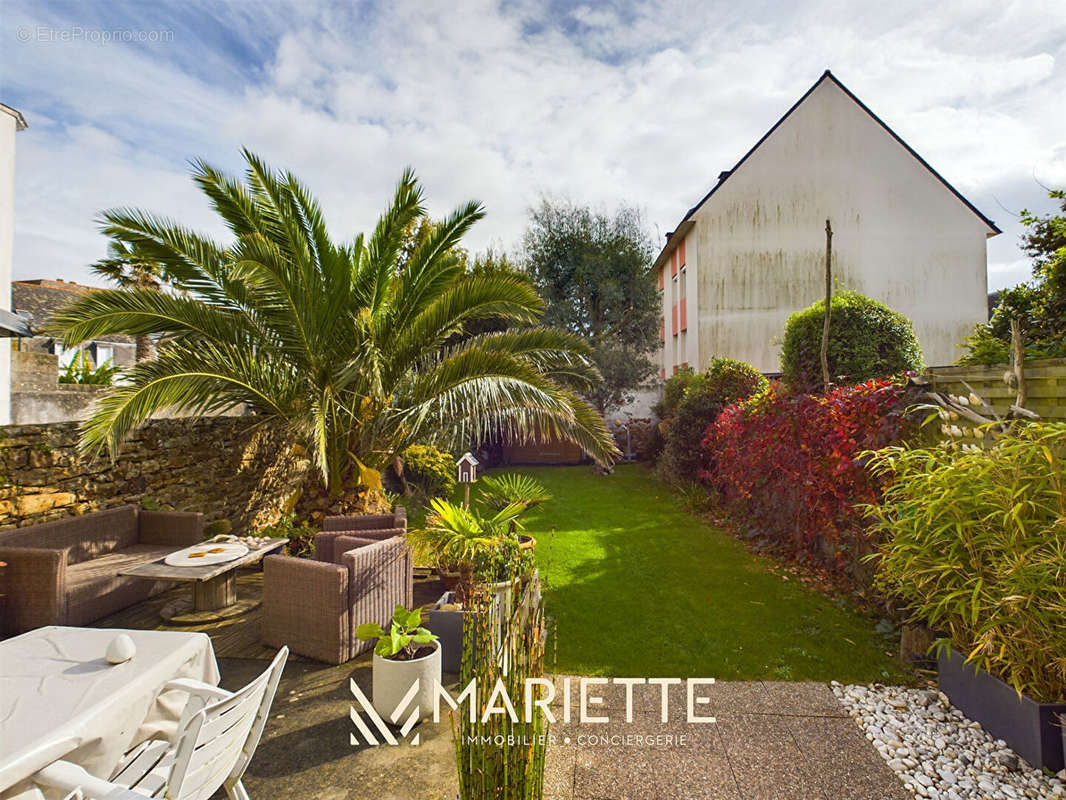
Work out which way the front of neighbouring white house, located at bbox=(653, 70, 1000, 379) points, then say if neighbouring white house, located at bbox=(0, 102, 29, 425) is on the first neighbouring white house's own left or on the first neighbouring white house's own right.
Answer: on the first neighbouring white house's own left

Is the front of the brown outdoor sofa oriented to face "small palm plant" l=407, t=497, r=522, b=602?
yes

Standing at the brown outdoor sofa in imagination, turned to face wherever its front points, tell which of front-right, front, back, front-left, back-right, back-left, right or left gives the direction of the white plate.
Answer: front

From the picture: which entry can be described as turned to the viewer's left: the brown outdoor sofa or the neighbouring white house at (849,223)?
the neighbouring white house

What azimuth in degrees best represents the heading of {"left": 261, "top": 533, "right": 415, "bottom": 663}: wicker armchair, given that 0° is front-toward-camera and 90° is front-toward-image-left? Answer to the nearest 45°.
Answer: approximately 135°

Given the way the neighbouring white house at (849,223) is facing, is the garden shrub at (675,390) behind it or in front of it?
in front

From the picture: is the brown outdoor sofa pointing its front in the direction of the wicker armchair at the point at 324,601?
yes

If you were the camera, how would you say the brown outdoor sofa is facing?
facing the viewer and to the right of the viewer

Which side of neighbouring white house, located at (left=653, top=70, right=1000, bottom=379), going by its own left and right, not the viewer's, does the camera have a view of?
left

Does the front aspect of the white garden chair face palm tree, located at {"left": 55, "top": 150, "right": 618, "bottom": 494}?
no

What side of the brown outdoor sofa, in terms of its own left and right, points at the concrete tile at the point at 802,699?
front

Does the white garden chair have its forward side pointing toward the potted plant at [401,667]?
no

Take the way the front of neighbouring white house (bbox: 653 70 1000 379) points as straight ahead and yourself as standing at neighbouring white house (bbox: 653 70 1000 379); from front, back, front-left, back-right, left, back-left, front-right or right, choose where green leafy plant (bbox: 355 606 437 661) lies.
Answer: left

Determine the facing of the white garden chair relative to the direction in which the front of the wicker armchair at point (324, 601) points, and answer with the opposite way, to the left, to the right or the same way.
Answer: the same way

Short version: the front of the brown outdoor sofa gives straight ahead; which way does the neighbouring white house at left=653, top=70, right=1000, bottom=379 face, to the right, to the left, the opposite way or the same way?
the opposite way

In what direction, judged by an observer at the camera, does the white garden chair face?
facing away from the viewer and to the left of the viewer

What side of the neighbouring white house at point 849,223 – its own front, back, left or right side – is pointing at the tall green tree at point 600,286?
front

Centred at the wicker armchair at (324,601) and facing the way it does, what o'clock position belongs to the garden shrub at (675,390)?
The garden shrub is roughly at 3 o'clock from the wicker armchair.

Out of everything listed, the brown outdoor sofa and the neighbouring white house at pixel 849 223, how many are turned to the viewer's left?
1
